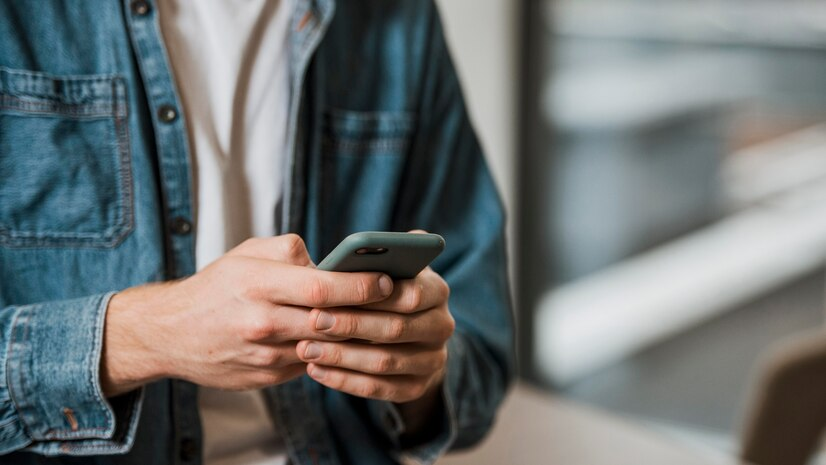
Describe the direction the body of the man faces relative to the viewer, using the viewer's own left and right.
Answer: facing the viewer and to the right of the viewer
